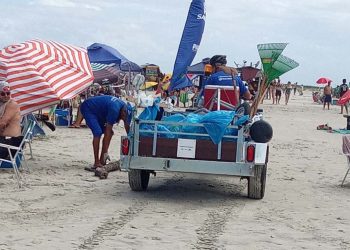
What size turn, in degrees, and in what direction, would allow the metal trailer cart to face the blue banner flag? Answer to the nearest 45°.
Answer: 0° — it already faces it

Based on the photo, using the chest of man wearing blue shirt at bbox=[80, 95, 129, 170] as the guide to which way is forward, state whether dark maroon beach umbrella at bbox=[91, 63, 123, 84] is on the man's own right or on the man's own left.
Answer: on the man's own left

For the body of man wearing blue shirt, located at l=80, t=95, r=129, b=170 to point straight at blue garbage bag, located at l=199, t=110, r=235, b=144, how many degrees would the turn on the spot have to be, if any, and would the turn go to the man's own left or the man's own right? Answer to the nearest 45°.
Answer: approximately 45° to the man's own right

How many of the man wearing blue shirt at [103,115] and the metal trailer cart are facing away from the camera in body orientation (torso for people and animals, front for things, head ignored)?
1

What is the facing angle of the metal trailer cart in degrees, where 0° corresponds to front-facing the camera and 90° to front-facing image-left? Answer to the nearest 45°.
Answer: approximately 180°

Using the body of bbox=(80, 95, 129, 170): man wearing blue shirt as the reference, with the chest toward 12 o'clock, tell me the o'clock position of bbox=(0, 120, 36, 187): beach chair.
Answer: The beach chair is roughly at 5 o'clock from the man wearing blue shirt.

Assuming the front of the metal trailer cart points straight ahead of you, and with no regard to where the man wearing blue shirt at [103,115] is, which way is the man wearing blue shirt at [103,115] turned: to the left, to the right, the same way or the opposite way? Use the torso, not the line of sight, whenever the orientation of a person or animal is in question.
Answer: to the right

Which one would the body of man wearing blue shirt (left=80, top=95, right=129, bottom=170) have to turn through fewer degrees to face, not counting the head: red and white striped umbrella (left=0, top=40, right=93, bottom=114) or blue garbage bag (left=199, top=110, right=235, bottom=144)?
the blue garbage bag

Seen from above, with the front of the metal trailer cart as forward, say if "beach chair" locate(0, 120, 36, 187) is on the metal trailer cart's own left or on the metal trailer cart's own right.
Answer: on the metal trailer cart's own left

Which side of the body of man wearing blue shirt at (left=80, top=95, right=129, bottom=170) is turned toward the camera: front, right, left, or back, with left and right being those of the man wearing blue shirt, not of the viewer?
right
